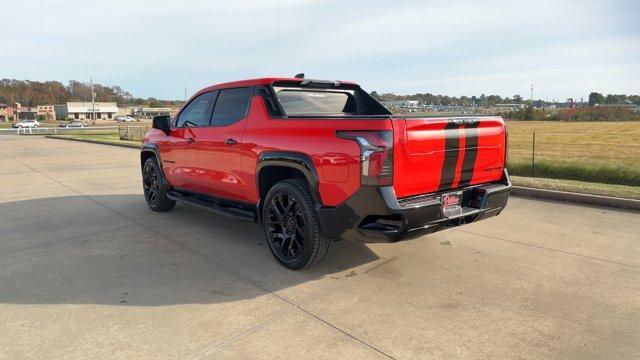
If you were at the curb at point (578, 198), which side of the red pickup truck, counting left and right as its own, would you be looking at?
right

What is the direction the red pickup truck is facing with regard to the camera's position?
facing away from the viewer and to the left of the viewer

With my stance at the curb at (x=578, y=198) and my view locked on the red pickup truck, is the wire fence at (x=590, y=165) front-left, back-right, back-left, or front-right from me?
back-right
